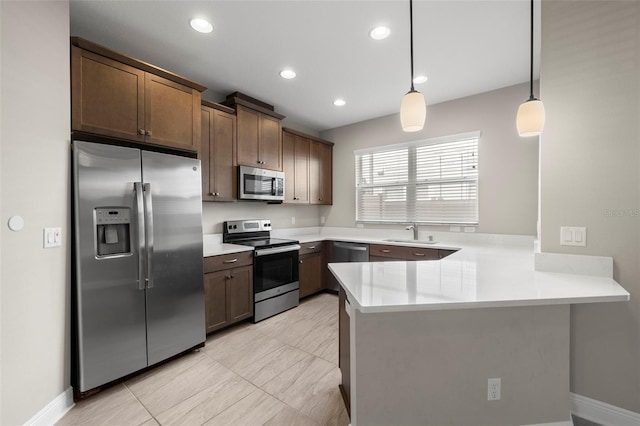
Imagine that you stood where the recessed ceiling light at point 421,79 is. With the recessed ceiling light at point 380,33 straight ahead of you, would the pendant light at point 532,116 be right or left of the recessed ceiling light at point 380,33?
left

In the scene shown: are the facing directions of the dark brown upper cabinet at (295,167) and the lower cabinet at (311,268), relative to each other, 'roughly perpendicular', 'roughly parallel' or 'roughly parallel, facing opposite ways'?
roughly parallel

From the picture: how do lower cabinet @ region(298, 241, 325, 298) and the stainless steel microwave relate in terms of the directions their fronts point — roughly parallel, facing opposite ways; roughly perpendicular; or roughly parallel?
roughly parallel

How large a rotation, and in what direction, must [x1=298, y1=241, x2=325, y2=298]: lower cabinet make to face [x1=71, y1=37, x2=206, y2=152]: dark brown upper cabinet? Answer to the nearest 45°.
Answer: approximately 90° to its right

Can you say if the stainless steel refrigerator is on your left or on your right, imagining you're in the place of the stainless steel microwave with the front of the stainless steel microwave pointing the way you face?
on your right

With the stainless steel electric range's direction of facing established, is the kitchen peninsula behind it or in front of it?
in front

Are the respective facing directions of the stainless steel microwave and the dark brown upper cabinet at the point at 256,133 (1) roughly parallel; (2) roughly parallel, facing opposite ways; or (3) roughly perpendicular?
roughly parallel

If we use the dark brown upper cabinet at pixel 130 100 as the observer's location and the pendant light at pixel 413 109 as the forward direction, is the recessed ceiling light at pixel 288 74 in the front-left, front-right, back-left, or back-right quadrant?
front-left

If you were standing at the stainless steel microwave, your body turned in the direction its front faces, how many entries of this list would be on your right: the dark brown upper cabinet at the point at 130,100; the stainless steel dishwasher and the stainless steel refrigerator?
2

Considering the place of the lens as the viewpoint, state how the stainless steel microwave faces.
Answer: facing the viewer and to the right of the viewer

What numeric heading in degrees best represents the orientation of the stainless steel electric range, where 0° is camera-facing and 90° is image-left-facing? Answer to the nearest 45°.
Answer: approximately 315°

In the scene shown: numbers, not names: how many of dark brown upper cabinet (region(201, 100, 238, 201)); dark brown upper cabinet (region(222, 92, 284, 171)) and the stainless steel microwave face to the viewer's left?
0

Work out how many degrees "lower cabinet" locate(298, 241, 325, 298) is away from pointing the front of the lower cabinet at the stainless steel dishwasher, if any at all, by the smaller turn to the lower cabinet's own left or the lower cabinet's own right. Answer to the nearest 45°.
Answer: approximately 45° to the lower cabinet's own left

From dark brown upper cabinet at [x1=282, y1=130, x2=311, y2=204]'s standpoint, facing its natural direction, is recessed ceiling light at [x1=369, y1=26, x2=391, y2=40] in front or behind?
in front

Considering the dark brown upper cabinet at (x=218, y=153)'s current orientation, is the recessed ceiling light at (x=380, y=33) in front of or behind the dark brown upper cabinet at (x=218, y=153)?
in front

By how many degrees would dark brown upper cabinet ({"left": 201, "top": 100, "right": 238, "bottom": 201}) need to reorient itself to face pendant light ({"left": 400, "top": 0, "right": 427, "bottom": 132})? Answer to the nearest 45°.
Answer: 0° — it already faces it
